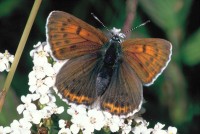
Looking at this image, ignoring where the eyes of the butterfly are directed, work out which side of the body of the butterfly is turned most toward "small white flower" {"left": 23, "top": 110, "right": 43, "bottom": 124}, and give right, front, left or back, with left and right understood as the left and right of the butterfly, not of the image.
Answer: left

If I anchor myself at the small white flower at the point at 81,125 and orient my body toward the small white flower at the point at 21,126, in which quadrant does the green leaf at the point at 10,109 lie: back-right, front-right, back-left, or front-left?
front-right

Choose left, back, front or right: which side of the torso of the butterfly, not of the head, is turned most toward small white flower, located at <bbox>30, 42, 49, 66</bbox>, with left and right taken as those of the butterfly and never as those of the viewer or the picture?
left

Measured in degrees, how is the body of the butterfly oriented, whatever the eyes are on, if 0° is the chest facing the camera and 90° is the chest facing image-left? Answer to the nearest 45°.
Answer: approximately 180°

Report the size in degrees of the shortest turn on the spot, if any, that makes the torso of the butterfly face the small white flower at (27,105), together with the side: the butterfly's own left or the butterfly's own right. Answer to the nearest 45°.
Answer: approximately 90° to the butterfly's own left

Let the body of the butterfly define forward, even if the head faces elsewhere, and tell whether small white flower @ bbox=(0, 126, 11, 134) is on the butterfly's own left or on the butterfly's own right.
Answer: on the butterfly's own left

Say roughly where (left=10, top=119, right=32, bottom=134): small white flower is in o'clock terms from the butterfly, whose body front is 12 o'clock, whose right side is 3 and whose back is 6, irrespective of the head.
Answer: The small white flower is roughly at 9 o'clock from the butterfly.

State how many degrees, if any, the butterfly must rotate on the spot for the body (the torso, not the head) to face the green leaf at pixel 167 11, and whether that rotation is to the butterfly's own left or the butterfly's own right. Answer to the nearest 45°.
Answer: approximately 45° to the butterfly's own right

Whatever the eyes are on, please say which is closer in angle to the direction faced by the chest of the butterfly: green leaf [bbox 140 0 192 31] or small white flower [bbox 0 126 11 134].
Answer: the green leaf
